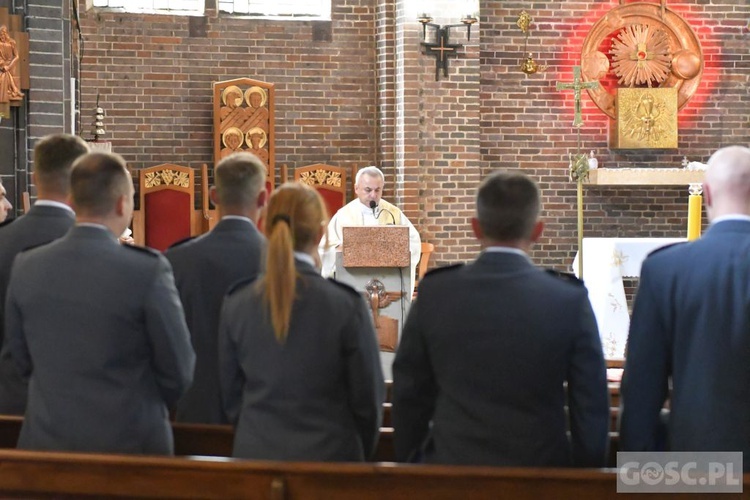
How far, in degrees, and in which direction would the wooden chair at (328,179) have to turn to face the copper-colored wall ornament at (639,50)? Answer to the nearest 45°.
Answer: approximately 90° to its left

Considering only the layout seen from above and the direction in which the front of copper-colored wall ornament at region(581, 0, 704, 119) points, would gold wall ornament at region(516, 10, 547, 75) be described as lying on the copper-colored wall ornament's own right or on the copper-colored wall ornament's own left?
on the copper-colored wall ornament's own right

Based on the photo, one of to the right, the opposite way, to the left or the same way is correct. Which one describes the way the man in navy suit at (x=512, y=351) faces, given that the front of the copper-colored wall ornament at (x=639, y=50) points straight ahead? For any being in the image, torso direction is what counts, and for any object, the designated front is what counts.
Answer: the opposite way

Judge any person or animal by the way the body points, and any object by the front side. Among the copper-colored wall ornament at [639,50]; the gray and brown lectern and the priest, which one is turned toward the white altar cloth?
the copper-colored wall ornament

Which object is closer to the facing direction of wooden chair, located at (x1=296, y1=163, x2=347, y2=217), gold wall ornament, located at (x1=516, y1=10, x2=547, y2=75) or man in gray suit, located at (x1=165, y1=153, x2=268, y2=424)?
the man in gray suit

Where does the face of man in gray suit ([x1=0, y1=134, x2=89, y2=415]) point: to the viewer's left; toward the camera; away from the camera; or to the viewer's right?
away from the camera

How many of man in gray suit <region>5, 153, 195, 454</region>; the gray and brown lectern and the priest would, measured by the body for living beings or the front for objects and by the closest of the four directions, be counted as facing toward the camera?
2

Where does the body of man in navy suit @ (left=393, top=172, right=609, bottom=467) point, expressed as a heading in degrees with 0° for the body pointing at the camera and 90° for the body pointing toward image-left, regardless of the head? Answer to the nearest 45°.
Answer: approximately 180°

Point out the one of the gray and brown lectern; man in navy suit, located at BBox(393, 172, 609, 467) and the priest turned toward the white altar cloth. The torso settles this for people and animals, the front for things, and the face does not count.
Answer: the man in navy suit

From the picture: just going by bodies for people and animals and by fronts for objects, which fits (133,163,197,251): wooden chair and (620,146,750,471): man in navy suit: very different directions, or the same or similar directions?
very different directions

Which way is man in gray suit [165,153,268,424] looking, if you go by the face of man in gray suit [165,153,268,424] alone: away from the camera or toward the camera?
away from the camera

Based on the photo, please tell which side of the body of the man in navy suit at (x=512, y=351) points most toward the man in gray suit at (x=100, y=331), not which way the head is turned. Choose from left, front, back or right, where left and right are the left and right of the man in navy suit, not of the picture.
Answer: left

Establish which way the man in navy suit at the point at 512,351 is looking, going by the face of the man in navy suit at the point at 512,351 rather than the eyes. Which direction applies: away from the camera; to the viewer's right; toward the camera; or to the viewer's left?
away from the camera

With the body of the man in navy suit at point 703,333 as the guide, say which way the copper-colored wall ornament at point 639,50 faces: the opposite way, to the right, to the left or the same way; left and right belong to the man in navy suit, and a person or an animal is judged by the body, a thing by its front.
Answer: the opposite way
